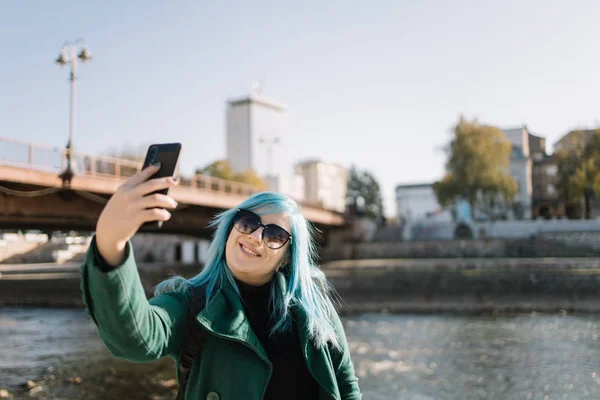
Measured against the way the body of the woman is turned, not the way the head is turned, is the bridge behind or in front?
behind

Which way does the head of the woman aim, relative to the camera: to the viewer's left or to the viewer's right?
to the viewer's left

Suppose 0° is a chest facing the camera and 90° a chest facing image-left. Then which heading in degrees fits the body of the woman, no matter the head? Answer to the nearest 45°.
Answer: approximately 0°
